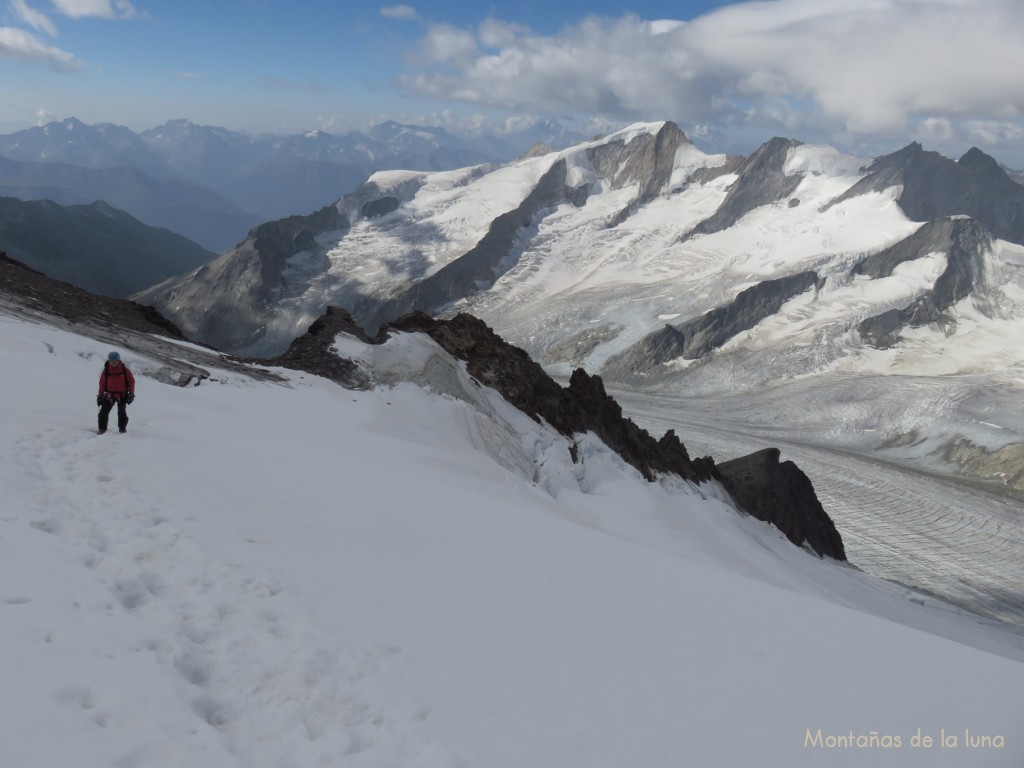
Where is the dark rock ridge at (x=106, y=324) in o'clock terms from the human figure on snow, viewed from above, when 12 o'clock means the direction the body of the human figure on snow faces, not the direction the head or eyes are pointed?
The dark rock ridge is roughly at 6 o'clock from the human figure on snow.

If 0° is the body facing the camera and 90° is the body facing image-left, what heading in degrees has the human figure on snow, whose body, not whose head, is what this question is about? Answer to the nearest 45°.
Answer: approximately 0°

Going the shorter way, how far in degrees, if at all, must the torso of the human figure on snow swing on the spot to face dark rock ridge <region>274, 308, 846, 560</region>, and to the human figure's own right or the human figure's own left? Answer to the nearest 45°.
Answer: approximately 135° to the human figure's own left

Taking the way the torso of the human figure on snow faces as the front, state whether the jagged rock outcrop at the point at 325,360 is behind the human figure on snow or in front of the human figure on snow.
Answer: behind
